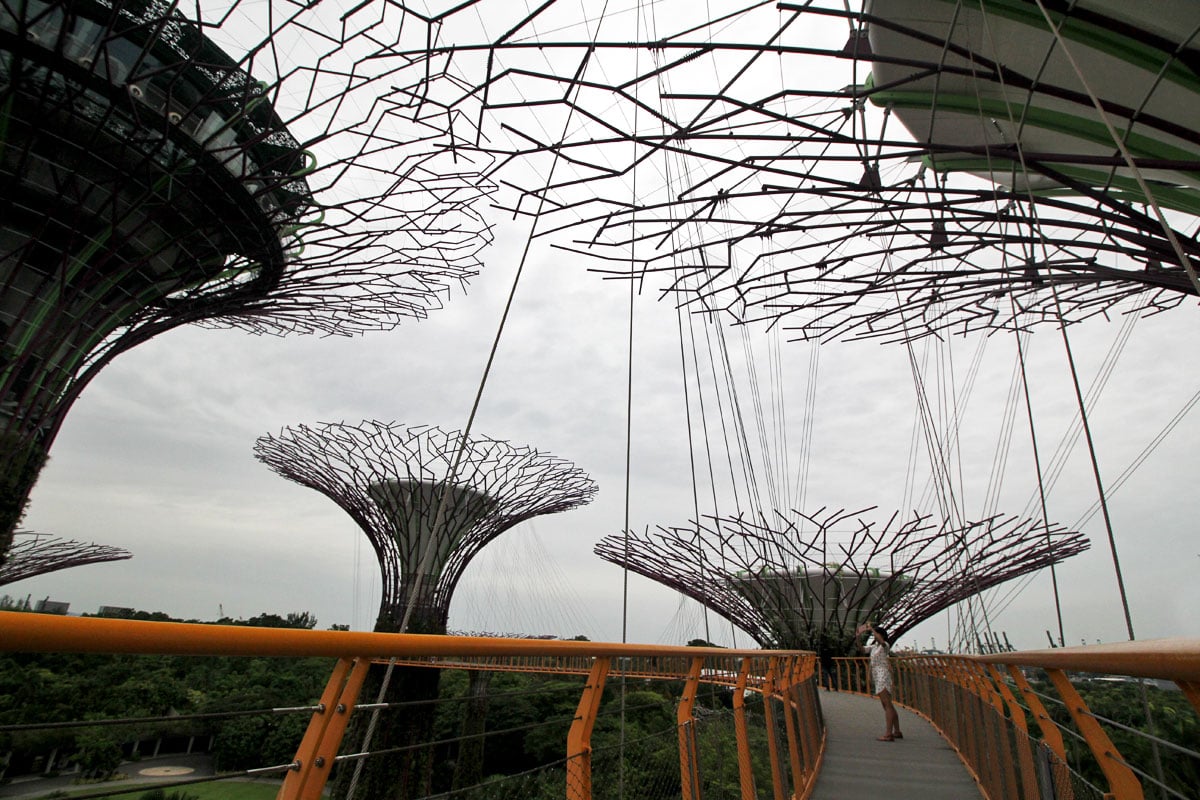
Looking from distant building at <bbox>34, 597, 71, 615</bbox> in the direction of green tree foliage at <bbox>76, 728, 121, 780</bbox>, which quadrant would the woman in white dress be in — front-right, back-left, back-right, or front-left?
front-left

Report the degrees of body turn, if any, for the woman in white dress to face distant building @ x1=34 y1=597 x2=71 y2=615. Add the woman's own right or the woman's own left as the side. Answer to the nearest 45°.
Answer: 0° — they already face it

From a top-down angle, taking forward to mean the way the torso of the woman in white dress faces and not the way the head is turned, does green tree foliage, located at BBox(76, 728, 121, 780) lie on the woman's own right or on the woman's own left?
on the woman's own right

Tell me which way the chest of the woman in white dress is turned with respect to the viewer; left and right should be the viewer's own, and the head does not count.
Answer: facing to the left of the viewer

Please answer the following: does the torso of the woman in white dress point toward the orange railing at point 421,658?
no
